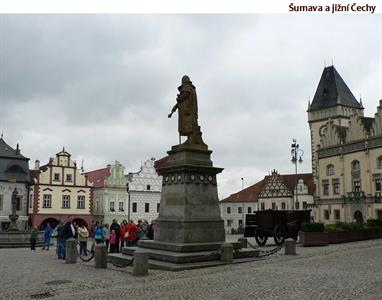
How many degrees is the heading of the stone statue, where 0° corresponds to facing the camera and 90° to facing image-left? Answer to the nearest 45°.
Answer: approximately 90°

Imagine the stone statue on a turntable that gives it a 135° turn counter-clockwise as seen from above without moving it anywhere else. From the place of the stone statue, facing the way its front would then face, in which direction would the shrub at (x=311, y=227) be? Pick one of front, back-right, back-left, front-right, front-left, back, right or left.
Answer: left

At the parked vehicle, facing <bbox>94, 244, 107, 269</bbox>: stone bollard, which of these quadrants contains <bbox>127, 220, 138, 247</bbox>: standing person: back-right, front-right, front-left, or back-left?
front-right

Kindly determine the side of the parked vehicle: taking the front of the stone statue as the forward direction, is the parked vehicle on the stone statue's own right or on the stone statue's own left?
on the stone statue's own right

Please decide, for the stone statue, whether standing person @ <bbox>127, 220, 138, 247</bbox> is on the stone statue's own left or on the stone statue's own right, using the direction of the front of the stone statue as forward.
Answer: on the stone statue's own right

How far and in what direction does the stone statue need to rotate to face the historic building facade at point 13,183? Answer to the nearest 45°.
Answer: approximately 45° to its right

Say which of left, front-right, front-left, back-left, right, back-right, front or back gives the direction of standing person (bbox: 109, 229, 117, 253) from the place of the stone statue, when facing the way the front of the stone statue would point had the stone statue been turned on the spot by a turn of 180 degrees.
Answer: back-left

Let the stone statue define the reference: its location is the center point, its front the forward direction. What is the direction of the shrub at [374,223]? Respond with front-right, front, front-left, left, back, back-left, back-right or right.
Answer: back-right

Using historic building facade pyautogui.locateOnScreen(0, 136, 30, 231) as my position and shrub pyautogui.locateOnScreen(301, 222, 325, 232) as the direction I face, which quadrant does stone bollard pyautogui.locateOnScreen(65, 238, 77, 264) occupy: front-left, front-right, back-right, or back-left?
front-right
